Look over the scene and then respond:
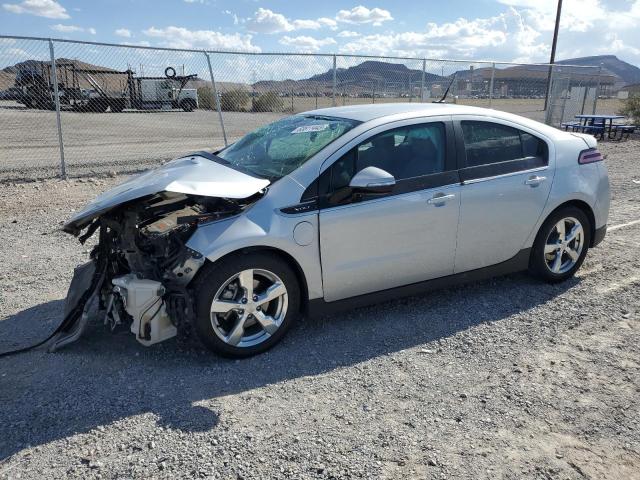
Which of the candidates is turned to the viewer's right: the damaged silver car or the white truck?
the white truck

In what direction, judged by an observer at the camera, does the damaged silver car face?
facing the viewer and to the left of the viewer

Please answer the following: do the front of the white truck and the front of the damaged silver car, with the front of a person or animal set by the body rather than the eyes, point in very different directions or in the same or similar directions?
very different directions

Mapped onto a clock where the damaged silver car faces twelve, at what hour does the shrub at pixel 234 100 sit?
The shrub is roughly at 4 o'clock from the damaged silver car.

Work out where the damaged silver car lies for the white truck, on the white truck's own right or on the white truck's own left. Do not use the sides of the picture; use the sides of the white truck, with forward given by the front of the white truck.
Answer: on the white truck's own right

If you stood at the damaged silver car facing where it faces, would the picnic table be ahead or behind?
behind

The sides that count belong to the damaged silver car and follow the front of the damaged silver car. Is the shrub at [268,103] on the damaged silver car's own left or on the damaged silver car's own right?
on the damaged silver car's own right

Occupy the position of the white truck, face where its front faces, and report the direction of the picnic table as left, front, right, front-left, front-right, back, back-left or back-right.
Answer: front-right

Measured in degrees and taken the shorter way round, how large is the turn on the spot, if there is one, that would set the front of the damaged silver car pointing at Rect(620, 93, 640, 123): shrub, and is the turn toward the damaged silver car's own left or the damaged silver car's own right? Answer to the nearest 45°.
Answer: approximately 180°

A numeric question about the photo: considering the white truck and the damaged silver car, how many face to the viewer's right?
1

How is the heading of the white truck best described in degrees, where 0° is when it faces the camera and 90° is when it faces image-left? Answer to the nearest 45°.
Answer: approximately 270°
